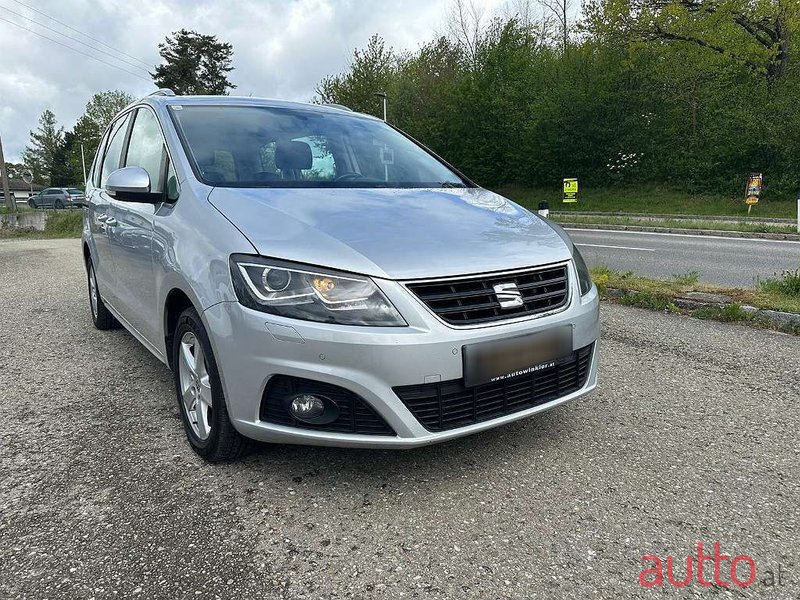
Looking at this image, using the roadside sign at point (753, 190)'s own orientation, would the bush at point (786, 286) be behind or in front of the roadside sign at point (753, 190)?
in front

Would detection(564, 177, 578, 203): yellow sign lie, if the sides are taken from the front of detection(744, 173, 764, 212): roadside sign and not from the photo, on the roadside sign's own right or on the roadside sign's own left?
on the roadside sign's own right

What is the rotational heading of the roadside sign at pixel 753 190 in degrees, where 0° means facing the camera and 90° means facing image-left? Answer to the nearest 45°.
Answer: approximately 0°

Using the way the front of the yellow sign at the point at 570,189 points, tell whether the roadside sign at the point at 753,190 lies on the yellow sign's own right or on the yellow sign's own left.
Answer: on the yellow sign's own left

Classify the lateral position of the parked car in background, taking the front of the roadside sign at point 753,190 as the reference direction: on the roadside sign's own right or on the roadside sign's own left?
on the roadside sign's own right

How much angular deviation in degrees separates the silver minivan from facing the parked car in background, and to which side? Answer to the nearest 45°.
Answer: approximately 180°

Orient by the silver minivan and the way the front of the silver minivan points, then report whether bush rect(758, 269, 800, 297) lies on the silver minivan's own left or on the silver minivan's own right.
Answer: on the silver minivan's own left

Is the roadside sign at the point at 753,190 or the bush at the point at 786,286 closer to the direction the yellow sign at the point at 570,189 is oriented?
the bush

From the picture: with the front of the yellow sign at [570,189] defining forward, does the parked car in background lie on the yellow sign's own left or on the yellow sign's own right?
on the yellow sign's own right

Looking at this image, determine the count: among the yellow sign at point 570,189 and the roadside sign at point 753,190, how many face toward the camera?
2

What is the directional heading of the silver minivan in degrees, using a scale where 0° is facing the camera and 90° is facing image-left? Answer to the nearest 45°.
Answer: approximately 315°
